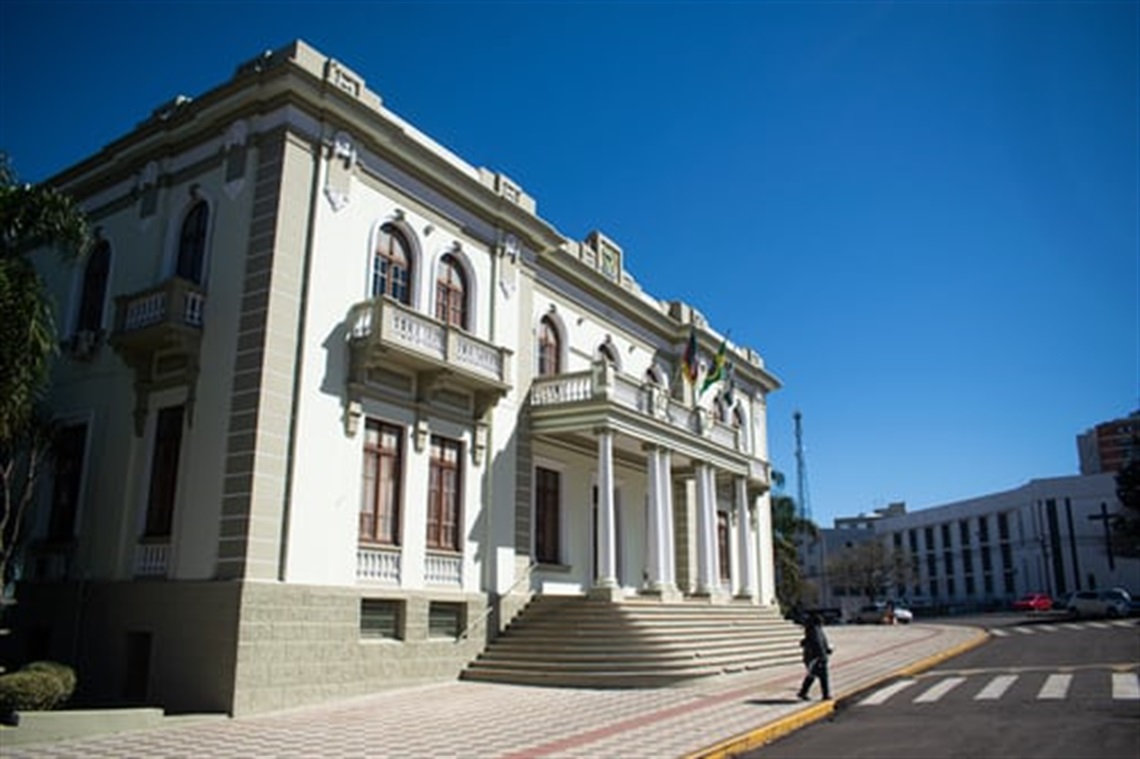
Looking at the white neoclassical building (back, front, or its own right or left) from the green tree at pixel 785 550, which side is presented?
left

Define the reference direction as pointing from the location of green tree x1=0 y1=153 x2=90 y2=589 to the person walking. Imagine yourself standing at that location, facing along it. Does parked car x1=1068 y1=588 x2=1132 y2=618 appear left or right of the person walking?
left

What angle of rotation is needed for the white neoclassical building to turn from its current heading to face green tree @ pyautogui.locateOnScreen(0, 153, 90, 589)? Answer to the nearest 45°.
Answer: approximately 90° to its right

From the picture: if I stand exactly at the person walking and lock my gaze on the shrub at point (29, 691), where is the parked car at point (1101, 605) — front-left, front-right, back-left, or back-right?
back-right
